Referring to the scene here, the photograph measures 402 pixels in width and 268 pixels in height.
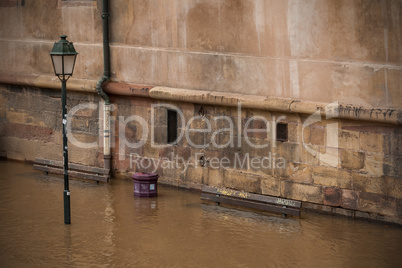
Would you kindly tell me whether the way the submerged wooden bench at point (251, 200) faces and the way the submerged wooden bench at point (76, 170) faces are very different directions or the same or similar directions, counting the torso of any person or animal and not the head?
same or similar directions

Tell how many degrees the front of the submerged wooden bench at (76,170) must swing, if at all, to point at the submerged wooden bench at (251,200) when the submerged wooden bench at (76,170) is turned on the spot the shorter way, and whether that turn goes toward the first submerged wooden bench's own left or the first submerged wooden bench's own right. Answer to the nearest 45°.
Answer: approximately 90° to the first submerged wooden bench's own left

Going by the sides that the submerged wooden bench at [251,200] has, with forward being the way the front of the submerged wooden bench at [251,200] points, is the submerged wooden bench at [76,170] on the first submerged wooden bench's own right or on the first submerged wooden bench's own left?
on the first submerged wooden bench's own right

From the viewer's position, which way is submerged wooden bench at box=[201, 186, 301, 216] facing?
facing the viewer and to the left of the viewer

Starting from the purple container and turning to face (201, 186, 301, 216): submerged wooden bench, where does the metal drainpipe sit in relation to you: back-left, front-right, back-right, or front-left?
back-left

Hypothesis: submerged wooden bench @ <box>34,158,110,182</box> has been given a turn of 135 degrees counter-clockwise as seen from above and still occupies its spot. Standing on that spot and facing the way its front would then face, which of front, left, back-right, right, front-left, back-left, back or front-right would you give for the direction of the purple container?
front-right

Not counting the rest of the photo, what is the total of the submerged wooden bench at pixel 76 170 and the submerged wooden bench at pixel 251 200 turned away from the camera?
0
